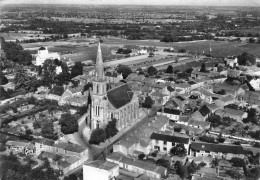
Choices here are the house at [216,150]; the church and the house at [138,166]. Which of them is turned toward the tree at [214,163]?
the house at [216,150]

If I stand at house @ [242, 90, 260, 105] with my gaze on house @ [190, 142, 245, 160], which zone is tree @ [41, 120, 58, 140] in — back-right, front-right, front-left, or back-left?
front-right

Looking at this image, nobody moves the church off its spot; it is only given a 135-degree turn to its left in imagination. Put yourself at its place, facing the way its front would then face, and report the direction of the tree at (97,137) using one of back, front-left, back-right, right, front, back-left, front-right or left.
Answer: right

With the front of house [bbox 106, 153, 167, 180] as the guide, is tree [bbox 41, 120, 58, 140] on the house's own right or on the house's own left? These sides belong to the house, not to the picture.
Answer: on the house's own right

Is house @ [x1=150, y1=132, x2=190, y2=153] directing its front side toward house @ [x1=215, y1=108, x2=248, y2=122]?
no

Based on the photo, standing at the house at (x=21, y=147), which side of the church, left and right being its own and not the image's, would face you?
front

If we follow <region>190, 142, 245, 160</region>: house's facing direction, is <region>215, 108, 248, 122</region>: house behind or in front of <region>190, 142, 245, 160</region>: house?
behind

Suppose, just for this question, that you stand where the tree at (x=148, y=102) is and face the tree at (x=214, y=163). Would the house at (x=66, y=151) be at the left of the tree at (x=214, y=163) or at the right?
right

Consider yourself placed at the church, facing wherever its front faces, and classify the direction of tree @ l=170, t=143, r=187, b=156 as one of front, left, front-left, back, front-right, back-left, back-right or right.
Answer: left

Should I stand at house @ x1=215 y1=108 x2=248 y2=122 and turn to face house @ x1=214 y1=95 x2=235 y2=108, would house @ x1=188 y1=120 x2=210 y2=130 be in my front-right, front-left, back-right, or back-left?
back-left

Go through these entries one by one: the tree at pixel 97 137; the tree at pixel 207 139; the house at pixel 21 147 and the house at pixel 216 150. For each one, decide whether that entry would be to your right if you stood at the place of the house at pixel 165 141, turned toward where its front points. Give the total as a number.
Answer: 2

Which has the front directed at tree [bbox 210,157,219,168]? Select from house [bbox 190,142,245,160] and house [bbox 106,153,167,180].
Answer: house [bbox 190,142,245,160]

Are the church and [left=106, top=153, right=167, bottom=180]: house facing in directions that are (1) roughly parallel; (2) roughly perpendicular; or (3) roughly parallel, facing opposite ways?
roughly parallel

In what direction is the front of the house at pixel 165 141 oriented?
toward the camera

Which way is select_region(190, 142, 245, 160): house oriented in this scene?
toward the camera

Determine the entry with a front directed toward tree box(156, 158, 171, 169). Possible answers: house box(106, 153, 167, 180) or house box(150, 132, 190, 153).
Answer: house box(150, 132, 190, 153)

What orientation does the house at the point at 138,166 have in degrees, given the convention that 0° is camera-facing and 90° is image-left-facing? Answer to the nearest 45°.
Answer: approximately 45°

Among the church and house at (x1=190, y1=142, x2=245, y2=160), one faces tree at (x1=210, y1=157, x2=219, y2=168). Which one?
the house

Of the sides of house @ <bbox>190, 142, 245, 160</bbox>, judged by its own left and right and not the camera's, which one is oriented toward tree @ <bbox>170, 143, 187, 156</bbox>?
right

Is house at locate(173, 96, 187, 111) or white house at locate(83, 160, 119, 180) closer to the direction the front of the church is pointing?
the white house
